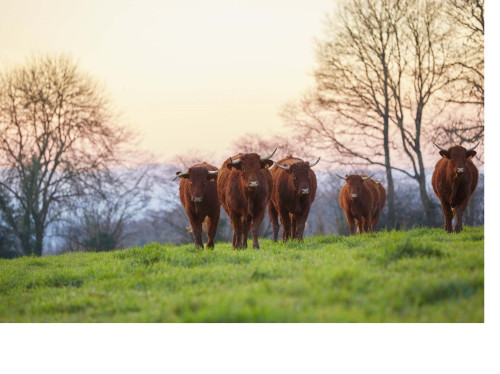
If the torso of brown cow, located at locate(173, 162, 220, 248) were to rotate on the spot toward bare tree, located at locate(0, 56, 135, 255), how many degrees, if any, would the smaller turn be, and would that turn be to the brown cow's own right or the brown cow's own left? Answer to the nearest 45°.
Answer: approximately 135° to the brown cow's own right

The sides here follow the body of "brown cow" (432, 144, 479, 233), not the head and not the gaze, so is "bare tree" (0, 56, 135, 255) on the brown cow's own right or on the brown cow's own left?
on the brown cow's own right

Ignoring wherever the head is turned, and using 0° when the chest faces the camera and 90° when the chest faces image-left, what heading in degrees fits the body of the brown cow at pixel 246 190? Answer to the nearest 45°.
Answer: approximately 0°
